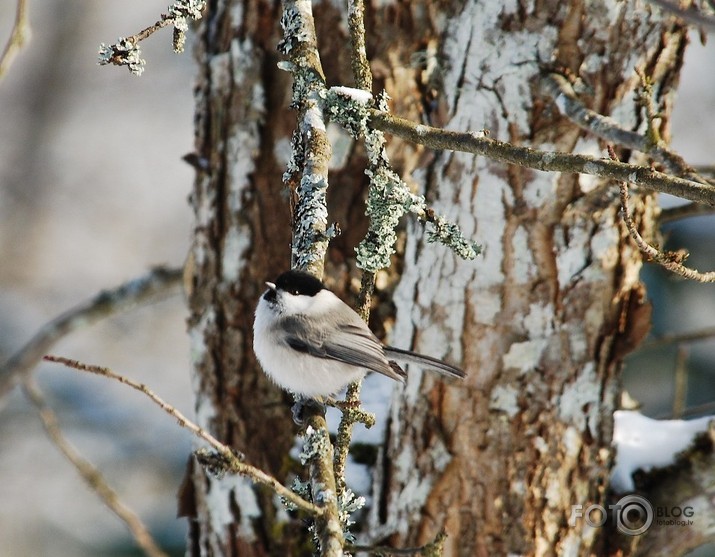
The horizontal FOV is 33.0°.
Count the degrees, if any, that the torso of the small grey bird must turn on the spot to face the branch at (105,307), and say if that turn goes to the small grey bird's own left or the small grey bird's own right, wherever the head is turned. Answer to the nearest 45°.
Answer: approximately 45° to the small grey bird's own right

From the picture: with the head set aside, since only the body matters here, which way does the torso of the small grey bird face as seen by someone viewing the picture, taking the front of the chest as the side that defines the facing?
to the viewer's left

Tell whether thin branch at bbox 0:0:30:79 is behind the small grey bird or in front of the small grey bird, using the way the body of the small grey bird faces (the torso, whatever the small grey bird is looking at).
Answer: in front

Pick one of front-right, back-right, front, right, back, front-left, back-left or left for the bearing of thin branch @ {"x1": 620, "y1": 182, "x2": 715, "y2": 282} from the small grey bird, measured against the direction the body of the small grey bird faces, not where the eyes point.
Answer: back-left

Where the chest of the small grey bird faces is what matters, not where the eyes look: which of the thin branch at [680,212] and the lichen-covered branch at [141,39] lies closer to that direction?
the lichen-covered branch
